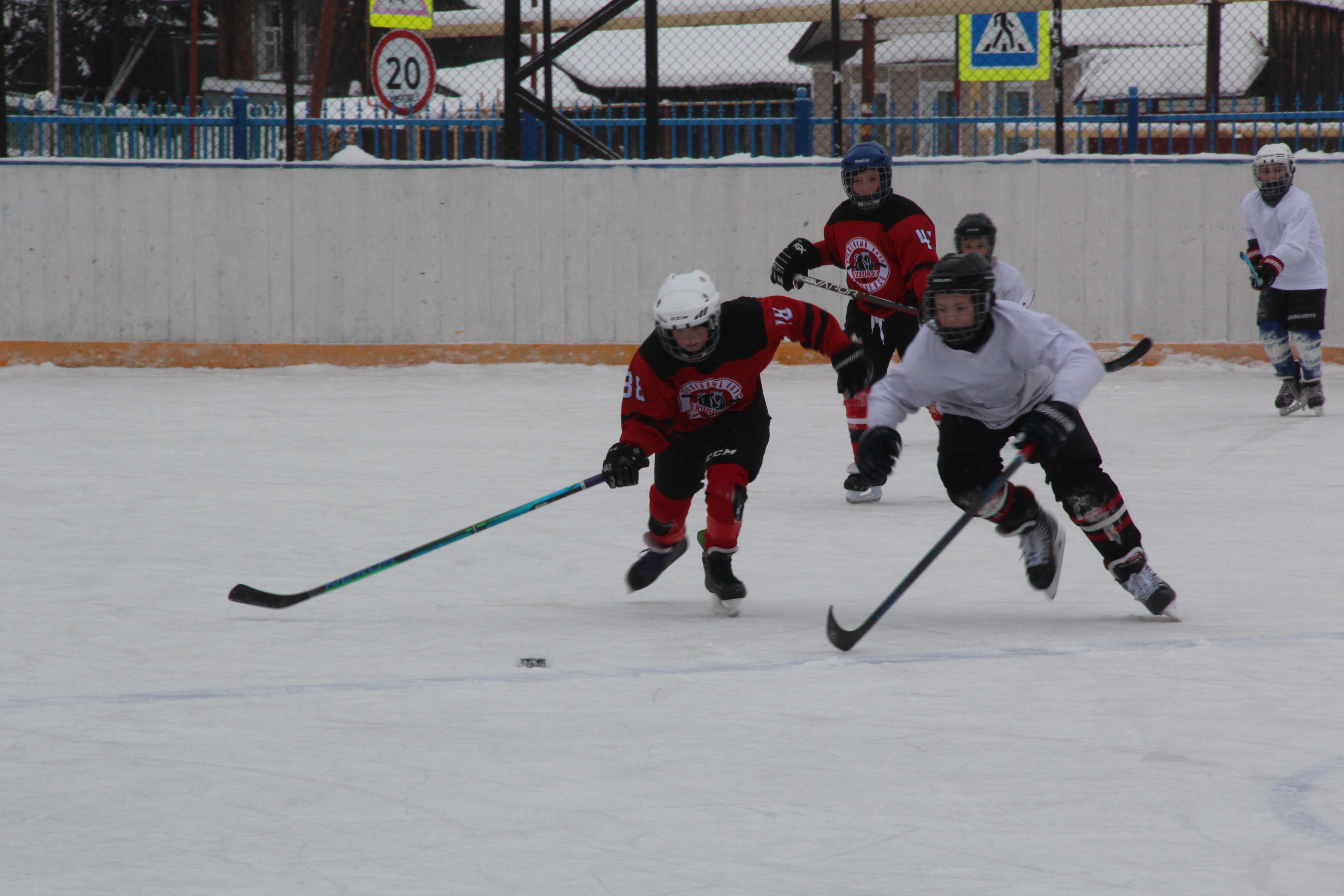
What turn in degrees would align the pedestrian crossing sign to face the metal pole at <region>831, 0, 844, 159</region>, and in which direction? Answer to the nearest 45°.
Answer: approximately 45° to its right

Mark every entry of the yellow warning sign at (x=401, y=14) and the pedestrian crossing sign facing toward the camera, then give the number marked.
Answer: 2

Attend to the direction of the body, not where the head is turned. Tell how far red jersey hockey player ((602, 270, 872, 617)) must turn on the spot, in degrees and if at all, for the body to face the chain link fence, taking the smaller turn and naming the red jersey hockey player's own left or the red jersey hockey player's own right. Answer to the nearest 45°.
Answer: approximately 180°

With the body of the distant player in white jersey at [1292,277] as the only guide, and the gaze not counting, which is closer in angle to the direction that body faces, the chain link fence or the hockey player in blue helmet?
the hockey player in blue helmet

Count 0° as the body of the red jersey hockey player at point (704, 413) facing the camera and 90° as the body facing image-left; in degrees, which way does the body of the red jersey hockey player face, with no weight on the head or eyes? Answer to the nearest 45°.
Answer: approximately 0°

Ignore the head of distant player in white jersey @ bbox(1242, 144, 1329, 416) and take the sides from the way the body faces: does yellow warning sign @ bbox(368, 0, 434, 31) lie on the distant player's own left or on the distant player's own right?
on the distant player's own right
